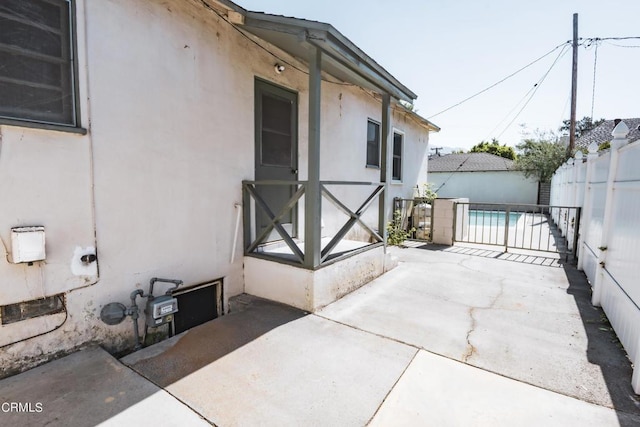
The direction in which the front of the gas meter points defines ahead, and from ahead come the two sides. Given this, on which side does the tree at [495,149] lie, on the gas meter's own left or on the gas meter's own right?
on the gas meter's own left

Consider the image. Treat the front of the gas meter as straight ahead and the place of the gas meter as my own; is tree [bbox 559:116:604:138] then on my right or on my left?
on my left

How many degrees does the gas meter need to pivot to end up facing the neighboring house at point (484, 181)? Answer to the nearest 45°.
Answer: approximately 90° to its left

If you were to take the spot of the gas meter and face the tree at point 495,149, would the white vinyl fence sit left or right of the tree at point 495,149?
right

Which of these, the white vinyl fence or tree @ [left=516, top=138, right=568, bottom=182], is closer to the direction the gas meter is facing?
the white vinyl fence

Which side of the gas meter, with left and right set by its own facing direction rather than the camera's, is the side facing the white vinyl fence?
front

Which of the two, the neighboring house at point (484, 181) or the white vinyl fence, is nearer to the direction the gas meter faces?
the white vinyl fence

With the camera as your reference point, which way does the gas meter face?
facing the viewer and to the right of the viewer
